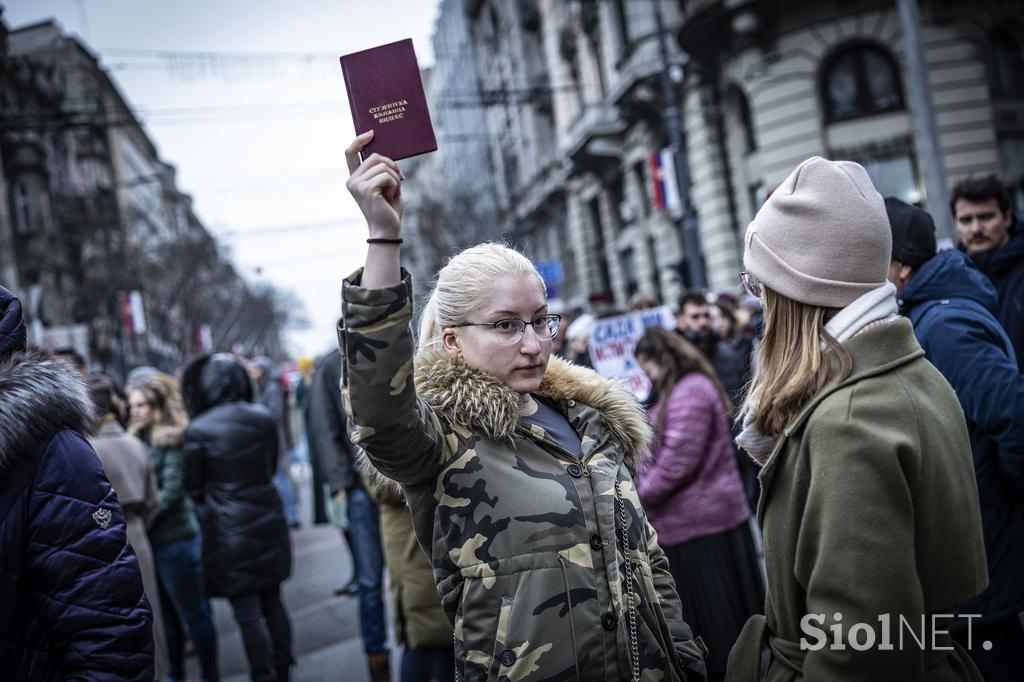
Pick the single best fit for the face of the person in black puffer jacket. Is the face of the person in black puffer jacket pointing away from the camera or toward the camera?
away from the camera

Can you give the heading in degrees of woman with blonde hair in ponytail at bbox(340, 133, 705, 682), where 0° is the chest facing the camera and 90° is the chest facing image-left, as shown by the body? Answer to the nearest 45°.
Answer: approximately 315°

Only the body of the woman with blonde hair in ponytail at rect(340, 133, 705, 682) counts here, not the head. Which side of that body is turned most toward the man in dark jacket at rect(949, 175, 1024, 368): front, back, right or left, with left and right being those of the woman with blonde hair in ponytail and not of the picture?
left

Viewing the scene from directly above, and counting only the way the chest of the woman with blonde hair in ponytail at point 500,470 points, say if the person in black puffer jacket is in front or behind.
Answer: behind

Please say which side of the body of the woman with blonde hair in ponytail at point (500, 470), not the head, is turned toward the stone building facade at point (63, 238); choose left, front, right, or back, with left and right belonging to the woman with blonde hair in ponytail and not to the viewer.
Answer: back

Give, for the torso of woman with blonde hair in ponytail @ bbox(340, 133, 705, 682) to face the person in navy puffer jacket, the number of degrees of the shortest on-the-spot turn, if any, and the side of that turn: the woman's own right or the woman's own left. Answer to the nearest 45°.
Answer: approximately 135° to the woman's own right
